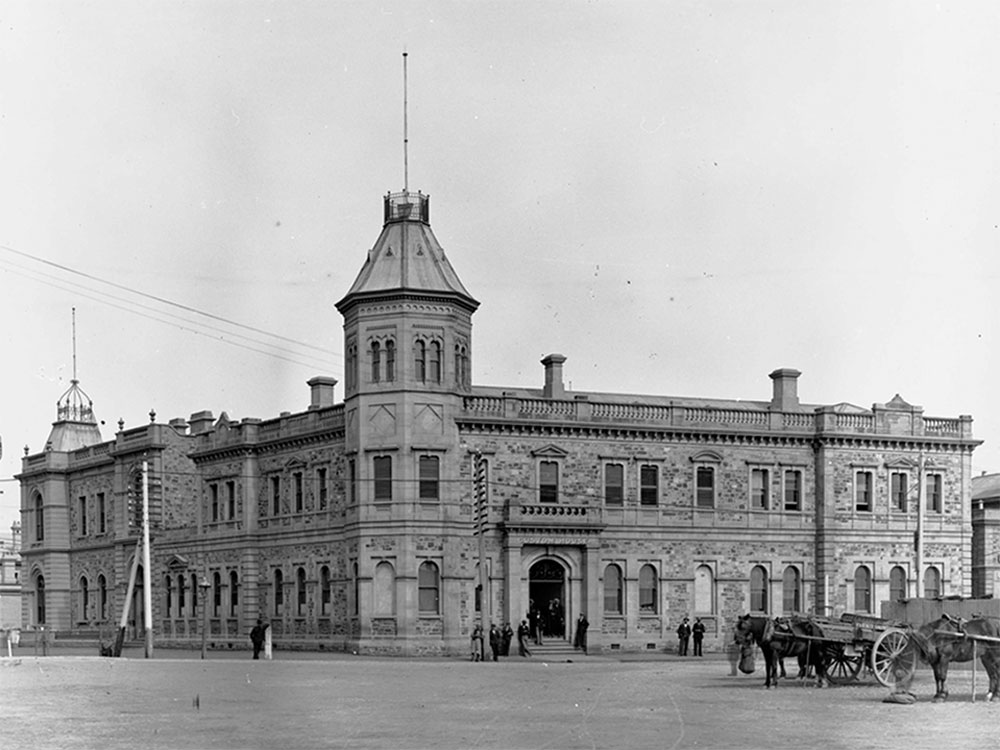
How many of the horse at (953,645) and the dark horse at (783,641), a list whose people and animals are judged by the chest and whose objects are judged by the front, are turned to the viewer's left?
2

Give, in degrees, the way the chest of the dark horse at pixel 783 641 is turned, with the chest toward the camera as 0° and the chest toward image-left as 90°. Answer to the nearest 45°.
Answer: approximately 90°

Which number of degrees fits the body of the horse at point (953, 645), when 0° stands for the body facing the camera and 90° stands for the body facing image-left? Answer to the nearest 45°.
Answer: approximately 90°
